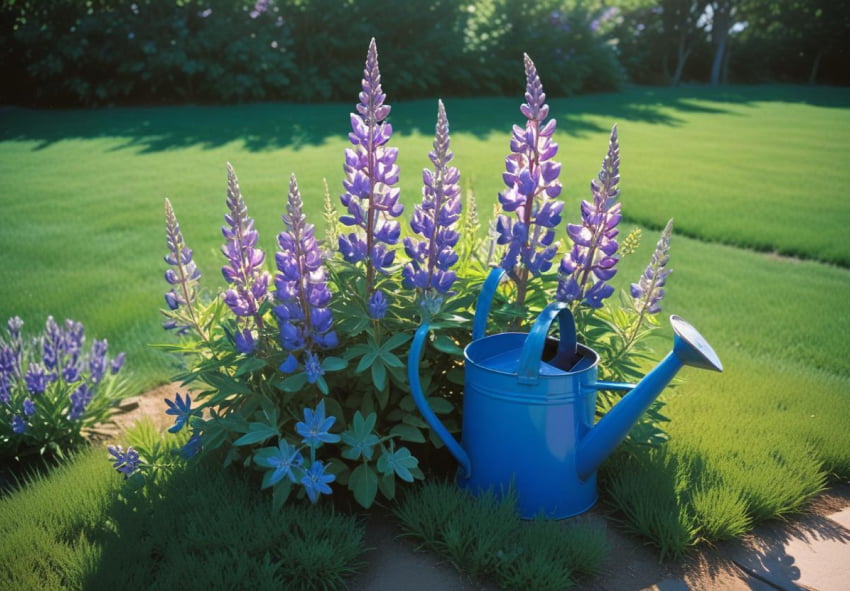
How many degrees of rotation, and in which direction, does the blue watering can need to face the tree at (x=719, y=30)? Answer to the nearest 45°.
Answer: approximately 90° to its left

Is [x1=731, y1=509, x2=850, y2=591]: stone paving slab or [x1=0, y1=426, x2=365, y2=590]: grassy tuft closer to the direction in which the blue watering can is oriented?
the stone paving slab

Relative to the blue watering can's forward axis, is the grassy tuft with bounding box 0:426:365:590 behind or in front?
behind

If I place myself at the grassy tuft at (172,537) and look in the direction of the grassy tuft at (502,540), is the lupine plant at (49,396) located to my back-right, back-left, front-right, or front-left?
back-left

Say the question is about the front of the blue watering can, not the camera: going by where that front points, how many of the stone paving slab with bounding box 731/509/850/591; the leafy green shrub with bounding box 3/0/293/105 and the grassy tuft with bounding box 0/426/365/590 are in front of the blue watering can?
1

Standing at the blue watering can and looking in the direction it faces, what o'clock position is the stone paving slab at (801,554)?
The stone paving slab is roughly at 12 o'clock from the blue watering can.

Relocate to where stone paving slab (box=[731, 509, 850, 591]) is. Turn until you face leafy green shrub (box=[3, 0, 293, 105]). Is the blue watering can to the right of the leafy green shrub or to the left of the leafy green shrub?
left

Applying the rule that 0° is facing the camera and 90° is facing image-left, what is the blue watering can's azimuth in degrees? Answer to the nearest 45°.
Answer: approximately 270°

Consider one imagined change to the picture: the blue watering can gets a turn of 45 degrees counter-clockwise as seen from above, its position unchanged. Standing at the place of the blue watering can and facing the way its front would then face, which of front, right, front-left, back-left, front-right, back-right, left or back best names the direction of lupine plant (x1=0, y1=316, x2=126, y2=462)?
back-left

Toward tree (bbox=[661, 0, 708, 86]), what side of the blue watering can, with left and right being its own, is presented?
left

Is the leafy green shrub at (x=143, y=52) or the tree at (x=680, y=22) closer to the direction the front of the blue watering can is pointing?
the tree
